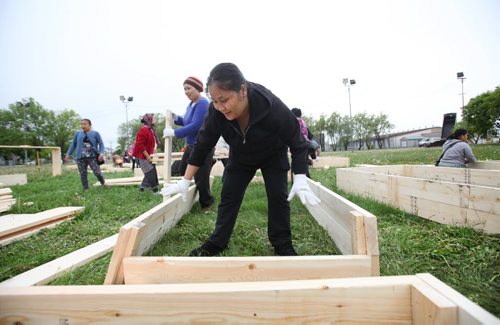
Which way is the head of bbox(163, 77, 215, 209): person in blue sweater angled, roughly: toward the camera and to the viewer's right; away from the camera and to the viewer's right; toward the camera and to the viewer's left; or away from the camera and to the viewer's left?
toward the camera and to the viewer's left

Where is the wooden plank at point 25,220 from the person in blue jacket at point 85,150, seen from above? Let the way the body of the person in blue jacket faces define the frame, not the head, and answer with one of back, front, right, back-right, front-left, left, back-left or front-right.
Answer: front

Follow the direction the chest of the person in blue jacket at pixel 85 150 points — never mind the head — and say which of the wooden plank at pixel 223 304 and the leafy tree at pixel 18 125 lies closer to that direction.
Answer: the wooden plank

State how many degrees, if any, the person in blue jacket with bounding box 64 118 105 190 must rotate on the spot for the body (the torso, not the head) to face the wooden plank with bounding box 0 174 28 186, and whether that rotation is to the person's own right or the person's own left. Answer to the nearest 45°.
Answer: approximately 135° to the person's own right

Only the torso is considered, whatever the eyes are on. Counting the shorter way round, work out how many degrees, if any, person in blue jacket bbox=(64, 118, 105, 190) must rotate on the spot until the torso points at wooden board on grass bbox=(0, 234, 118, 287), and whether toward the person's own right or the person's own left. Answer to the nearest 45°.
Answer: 0° — they already face it

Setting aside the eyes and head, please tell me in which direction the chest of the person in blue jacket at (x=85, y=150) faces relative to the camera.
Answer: toward the camera

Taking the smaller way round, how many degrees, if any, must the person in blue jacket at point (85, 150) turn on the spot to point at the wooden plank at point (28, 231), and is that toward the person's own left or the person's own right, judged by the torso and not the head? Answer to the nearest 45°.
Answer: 0° — they already face it

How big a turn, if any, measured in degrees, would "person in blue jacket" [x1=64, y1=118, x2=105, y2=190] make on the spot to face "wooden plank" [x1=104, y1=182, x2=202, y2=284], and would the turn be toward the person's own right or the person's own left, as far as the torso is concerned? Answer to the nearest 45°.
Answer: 0° — they already face it

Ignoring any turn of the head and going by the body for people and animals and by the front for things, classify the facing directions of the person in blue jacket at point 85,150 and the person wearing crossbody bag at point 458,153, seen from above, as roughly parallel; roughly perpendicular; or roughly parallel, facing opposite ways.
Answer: roughly perpendicular
